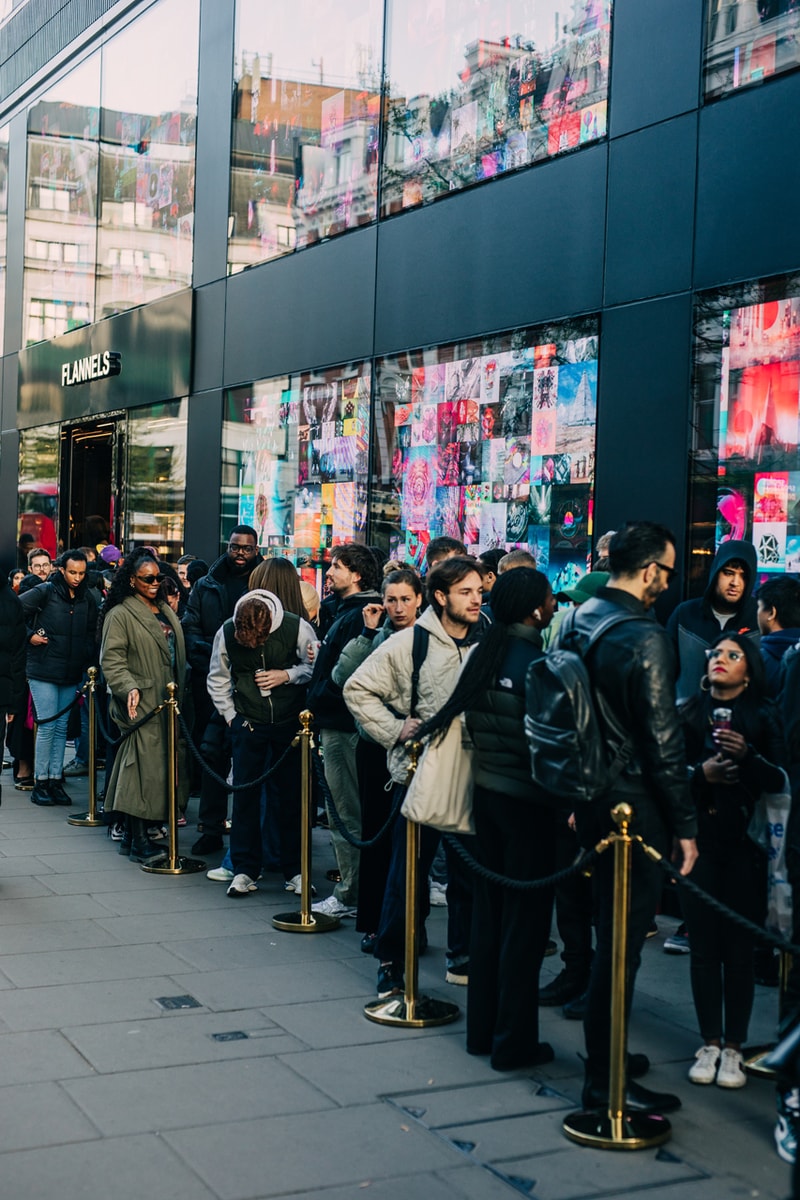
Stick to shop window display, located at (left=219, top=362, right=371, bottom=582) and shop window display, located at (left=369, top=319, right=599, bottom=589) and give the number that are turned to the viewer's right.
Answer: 0

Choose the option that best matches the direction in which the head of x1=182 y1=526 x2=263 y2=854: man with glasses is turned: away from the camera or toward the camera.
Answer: toward the camera

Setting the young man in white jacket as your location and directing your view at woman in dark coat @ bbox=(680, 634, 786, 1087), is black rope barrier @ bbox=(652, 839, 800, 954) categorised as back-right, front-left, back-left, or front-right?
front-right

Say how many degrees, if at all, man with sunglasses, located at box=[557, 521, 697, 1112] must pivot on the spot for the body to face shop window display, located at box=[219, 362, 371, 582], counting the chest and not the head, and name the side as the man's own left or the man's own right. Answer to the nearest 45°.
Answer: approximately 90° to the man's own left

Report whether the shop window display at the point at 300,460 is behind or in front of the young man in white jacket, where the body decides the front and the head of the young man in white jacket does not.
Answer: behind
